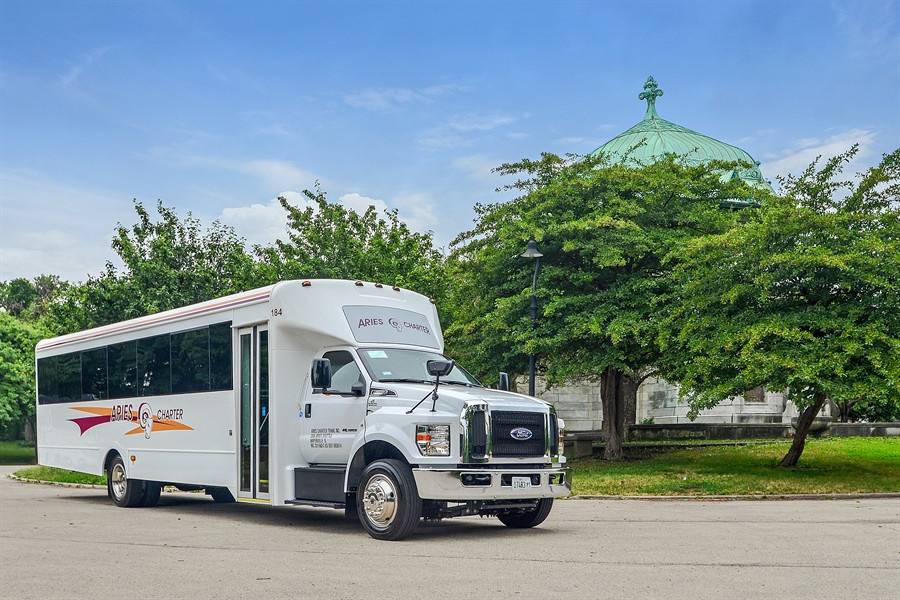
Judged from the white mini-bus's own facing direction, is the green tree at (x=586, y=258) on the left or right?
on its left

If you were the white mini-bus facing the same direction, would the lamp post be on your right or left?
on your left

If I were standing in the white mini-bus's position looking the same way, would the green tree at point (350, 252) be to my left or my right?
on my left

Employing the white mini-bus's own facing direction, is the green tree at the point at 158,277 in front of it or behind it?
behind

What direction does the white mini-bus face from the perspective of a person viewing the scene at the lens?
facing the viewer and to the right of the viewer
